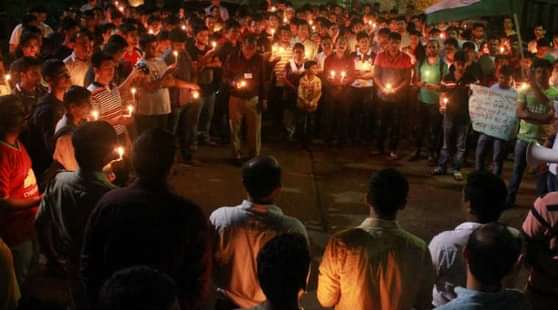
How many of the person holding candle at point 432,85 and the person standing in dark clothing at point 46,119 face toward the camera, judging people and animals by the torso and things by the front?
1

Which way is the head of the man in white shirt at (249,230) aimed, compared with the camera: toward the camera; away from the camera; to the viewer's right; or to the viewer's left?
away from the camera

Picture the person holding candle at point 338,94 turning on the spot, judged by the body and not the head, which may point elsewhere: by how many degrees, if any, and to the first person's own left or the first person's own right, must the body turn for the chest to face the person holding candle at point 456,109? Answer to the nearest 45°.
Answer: approximately 45° to the first person's own left

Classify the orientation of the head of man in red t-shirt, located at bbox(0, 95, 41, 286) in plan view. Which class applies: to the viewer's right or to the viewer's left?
to the viewer's right

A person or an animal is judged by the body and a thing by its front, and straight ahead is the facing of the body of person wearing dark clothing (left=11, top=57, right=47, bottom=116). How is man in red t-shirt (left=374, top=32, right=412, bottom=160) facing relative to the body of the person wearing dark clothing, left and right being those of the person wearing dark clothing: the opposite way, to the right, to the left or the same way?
to the right

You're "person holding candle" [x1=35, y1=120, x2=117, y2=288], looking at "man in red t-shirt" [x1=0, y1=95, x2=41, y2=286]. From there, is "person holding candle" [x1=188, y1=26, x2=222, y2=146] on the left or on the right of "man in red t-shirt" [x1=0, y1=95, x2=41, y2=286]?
right

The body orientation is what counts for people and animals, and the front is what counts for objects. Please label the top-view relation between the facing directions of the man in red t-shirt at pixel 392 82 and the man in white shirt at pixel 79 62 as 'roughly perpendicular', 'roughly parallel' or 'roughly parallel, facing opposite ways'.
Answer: roughly perpendicular

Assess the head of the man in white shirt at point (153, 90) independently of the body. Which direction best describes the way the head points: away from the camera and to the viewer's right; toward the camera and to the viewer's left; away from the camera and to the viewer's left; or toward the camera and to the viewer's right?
toward the camera and to the viewer's right

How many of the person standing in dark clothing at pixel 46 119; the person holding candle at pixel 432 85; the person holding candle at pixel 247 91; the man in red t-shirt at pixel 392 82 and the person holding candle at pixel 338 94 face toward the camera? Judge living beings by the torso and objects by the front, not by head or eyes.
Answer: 4

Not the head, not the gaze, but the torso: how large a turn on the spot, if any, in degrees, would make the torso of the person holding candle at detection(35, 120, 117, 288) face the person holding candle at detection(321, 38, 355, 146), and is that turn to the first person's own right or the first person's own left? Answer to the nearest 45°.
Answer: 0° — they already face them
